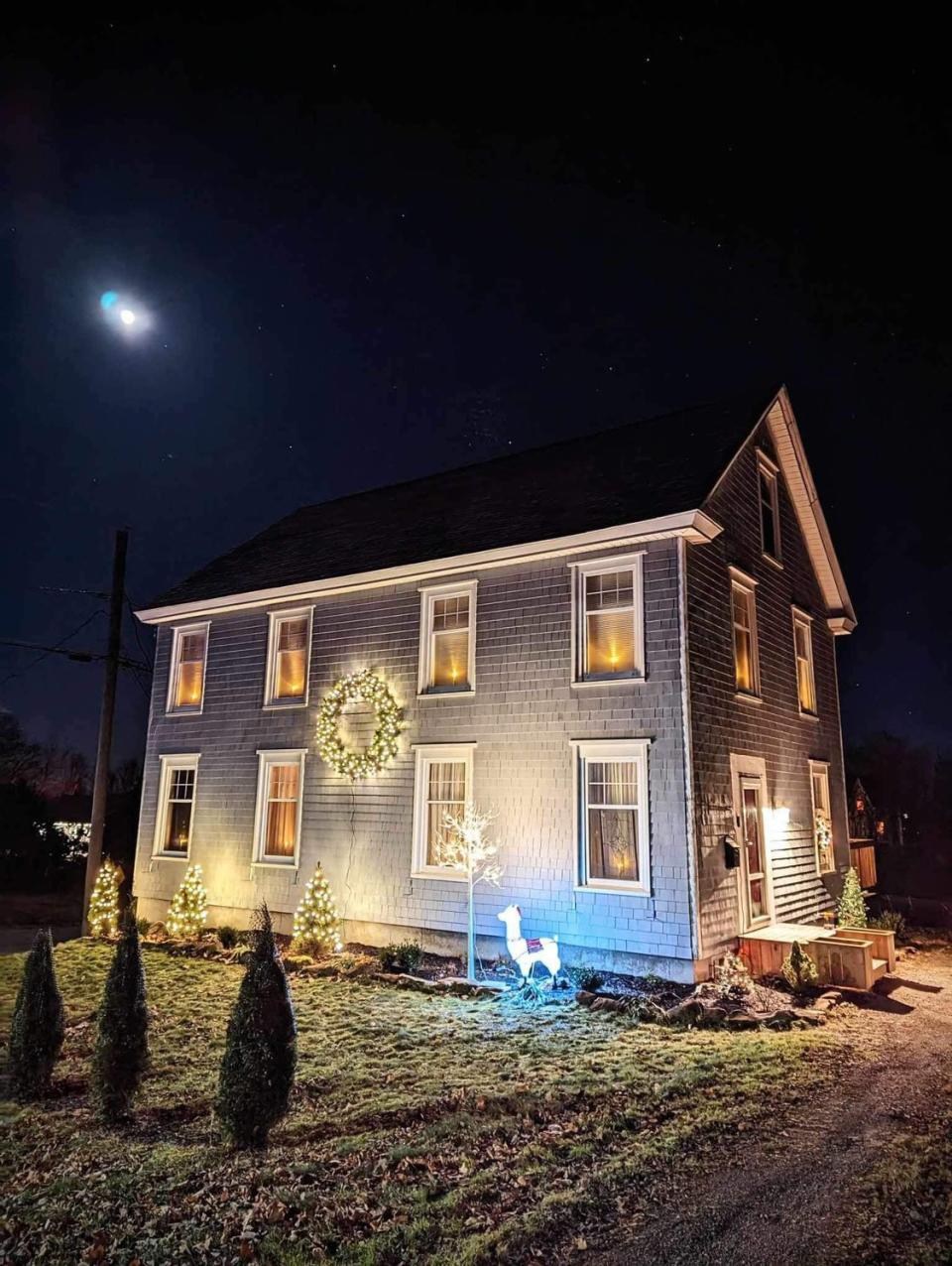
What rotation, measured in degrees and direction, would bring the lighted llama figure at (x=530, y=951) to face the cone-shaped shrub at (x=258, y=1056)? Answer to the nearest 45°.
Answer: approximately 90° to its left

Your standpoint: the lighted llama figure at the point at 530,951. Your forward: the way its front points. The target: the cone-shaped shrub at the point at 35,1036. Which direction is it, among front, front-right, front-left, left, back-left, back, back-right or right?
front-left

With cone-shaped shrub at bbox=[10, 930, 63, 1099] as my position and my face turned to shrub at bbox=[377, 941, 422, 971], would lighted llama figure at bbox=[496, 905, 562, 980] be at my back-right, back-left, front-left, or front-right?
front-right

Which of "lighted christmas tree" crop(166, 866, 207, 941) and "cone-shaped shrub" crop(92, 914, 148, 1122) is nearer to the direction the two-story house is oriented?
the cone-shaped shrub

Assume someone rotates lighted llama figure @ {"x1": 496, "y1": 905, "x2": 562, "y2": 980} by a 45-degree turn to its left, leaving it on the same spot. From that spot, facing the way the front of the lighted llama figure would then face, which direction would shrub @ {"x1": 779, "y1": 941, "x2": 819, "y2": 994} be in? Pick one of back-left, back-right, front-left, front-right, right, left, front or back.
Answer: back-left

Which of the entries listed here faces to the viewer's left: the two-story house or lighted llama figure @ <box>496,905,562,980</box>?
the lighted llama figure

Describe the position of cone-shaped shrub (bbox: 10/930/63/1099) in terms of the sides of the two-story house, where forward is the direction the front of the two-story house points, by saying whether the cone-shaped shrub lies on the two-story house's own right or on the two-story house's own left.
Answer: on the two-story house's own right

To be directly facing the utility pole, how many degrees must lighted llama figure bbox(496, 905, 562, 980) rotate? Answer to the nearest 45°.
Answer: approximately 45° to its right

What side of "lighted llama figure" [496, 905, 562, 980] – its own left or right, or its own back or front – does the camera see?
left
